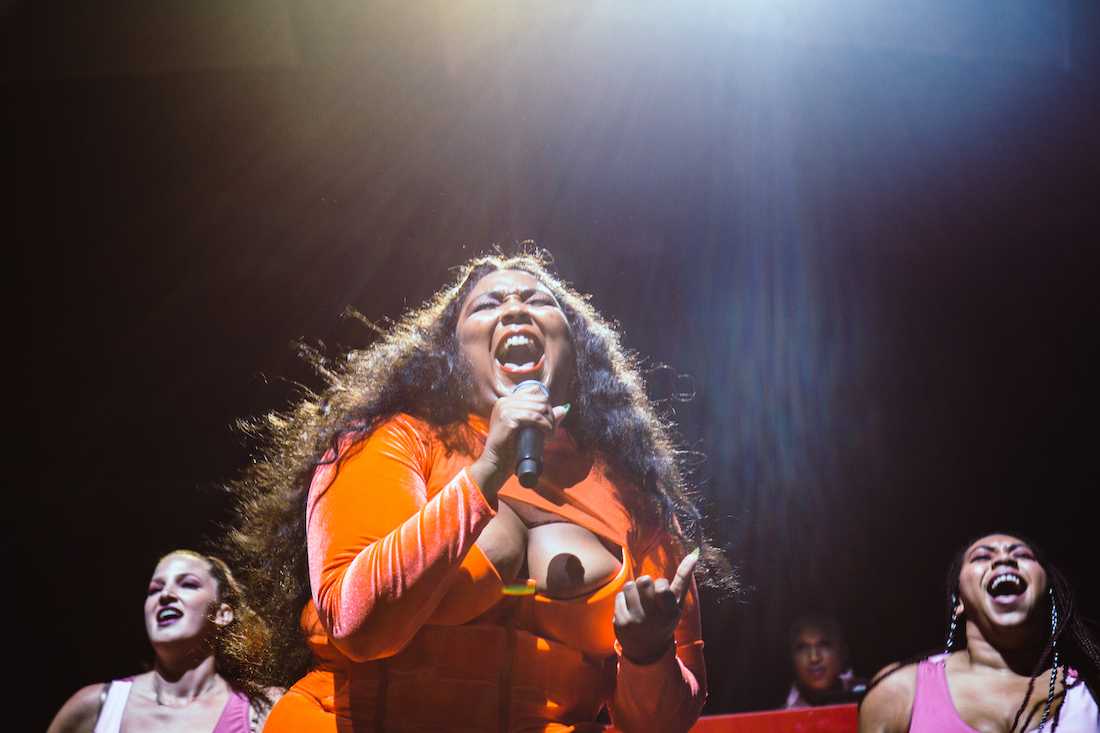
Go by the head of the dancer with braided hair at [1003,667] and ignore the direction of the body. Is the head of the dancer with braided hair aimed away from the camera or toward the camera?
toward the camera

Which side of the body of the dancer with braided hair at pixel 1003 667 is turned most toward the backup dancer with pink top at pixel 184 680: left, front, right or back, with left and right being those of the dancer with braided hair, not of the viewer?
right

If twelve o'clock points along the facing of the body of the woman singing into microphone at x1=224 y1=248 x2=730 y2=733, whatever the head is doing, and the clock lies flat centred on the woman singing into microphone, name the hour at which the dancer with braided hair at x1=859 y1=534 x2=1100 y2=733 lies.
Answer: The dancer with braided hair is roughly at 8 o'clock from the woman singing into microphone.

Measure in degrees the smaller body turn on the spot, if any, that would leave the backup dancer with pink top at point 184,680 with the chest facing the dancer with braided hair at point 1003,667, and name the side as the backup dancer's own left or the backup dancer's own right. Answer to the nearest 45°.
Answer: approximately 45° to the backup dancer's own left

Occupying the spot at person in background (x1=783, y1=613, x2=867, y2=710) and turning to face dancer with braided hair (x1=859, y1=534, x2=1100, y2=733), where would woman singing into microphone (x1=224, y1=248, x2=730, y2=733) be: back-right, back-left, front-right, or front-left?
front-right

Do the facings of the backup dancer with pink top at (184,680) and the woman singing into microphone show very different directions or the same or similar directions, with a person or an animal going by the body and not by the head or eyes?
same or similar directions

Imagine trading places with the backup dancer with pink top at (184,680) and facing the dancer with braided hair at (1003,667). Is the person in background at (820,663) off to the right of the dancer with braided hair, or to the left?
left

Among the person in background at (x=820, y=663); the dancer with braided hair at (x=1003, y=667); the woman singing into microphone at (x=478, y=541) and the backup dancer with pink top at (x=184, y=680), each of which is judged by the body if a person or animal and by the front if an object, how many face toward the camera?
4

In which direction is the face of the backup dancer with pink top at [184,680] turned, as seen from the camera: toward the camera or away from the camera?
toward the camera

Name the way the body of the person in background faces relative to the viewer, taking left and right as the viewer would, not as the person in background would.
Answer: facing the viewer

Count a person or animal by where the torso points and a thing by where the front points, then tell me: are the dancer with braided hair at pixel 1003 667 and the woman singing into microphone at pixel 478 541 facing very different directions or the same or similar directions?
same or similar directions

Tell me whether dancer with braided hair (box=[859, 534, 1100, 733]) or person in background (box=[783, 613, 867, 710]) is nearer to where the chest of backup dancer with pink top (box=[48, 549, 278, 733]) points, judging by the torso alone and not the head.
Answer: the dancer with braided hair

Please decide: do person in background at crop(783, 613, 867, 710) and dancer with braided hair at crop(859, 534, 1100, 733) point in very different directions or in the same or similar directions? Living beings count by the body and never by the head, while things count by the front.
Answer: same or similar directions

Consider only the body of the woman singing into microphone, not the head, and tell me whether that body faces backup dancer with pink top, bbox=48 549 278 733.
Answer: no

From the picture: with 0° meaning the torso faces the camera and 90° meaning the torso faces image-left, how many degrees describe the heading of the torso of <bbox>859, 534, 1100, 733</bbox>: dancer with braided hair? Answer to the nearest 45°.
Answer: approximately 0°
